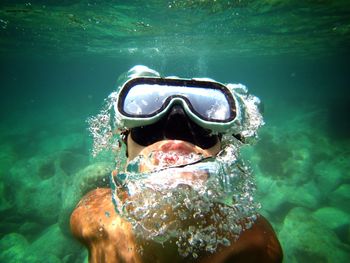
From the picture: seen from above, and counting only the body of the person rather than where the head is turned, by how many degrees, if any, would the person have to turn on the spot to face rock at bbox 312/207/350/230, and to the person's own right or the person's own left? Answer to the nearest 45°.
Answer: approximately 135° to the person's own left

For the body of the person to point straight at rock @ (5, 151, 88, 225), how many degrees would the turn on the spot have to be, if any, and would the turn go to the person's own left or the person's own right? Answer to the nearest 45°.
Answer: approximately 135° to the person's own right

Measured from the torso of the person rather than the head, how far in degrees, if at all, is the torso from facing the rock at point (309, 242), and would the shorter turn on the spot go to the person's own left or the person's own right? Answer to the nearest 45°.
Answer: approximately 135° to the person's own left

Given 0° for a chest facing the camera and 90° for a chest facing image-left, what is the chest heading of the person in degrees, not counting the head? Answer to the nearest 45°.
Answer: approximately 0°

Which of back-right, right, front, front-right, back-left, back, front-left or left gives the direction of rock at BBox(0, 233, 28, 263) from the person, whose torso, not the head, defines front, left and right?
back-right

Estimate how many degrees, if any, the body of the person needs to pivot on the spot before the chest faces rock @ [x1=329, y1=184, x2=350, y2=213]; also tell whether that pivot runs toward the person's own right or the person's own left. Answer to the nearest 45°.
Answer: approximately 135° to the person's own left
